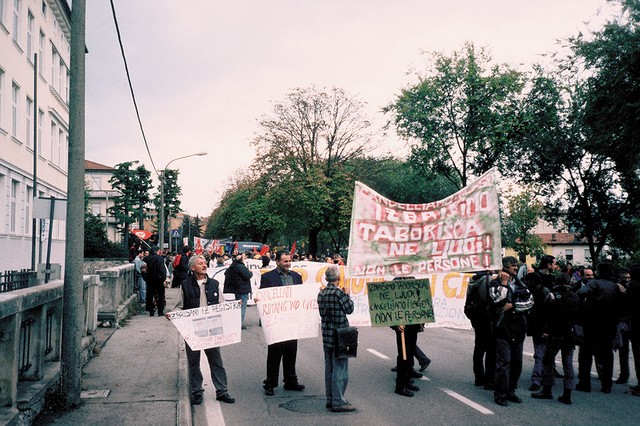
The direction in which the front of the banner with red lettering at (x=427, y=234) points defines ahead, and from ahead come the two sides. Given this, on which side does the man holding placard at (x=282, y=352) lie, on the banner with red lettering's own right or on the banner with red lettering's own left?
on the banner with red lettering's own right

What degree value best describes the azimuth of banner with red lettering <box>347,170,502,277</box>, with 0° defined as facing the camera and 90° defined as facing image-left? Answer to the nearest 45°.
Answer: approximately 0°

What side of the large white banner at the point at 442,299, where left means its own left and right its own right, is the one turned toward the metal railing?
right

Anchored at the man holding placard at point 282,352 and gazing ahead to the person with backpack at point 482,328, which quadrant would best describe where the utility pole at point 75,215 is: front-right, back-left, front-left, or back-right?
back-right

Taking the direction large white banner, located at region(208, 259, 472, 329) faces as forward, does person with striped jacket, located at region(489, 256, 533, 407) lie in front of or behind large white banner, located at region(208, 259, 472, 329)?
in front

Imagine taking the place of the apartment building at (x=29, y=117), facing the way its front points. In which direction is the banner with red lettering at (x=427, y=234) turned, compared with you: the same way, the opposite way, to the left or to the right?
to the right

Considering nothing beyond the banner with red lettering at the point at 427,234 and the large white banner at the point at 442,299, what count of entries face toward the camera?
2

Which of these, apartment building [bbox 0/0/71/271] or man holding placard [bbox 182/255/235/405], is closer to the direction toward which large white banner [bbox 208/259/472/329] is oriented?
the man holding placard

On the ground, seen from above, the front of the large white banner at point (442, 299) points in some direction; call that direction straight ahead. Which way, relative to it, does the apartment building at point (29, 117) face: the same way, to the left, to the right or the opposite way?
to the left
